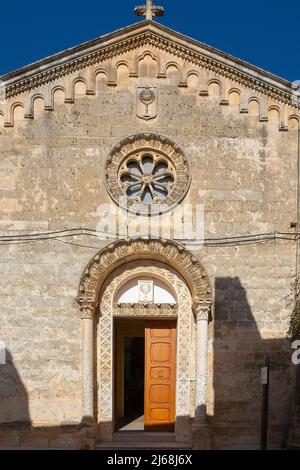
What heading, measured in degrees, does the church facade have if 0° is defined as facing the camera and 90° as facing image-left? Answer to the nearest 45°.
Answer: approximately 0°
